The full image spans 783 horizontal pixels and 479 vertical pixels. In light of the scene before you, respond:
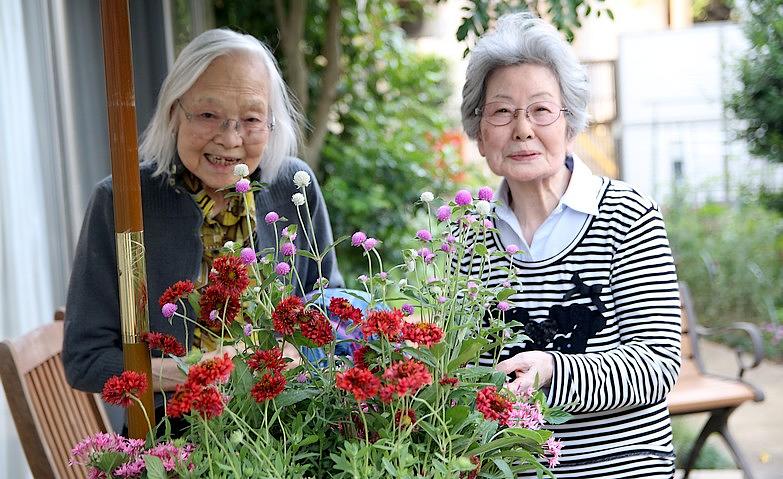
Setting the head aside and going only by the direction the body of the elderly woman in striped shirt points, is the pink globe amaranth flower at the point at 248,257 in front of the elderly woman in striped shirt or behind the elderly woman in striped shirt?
in front

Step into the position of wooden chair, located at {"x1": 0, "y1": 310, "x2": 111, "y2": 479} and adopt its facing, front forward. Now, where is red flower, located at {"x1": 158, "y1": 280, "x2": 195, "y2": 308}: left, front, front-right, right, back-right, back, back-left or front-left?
front-right

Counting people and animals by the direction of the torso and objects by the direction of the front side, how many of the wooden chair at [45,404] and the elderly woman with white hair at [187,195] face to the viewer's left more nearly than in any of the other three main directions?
0

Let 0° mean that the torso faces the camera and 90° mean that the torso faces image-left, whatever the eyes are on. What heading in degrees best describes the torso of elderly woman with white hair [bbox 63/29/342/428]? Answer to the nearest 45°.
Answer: approximately 0°

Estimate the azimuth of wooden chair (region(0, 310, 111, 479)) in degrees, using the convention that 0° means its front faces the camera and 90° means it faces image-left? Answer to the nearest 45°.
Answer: approximately 315°

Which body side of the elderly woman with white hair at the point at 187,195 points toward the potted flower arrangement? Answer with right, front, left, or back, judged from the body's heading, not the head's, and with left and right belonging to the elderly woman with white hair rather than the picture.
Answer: front

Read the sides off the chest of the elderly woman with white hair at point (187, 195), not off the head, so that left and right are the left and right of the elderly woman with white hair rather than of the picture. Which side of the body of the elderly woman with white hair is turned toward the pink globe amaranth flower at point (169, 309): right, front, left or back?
front

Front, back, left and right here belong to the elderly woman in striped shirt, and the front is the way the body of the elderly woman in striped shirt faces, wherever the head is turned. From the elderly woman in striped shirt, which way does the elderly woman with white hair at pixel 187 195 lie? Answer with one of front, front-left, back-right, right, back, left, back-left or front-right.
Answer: front-right
